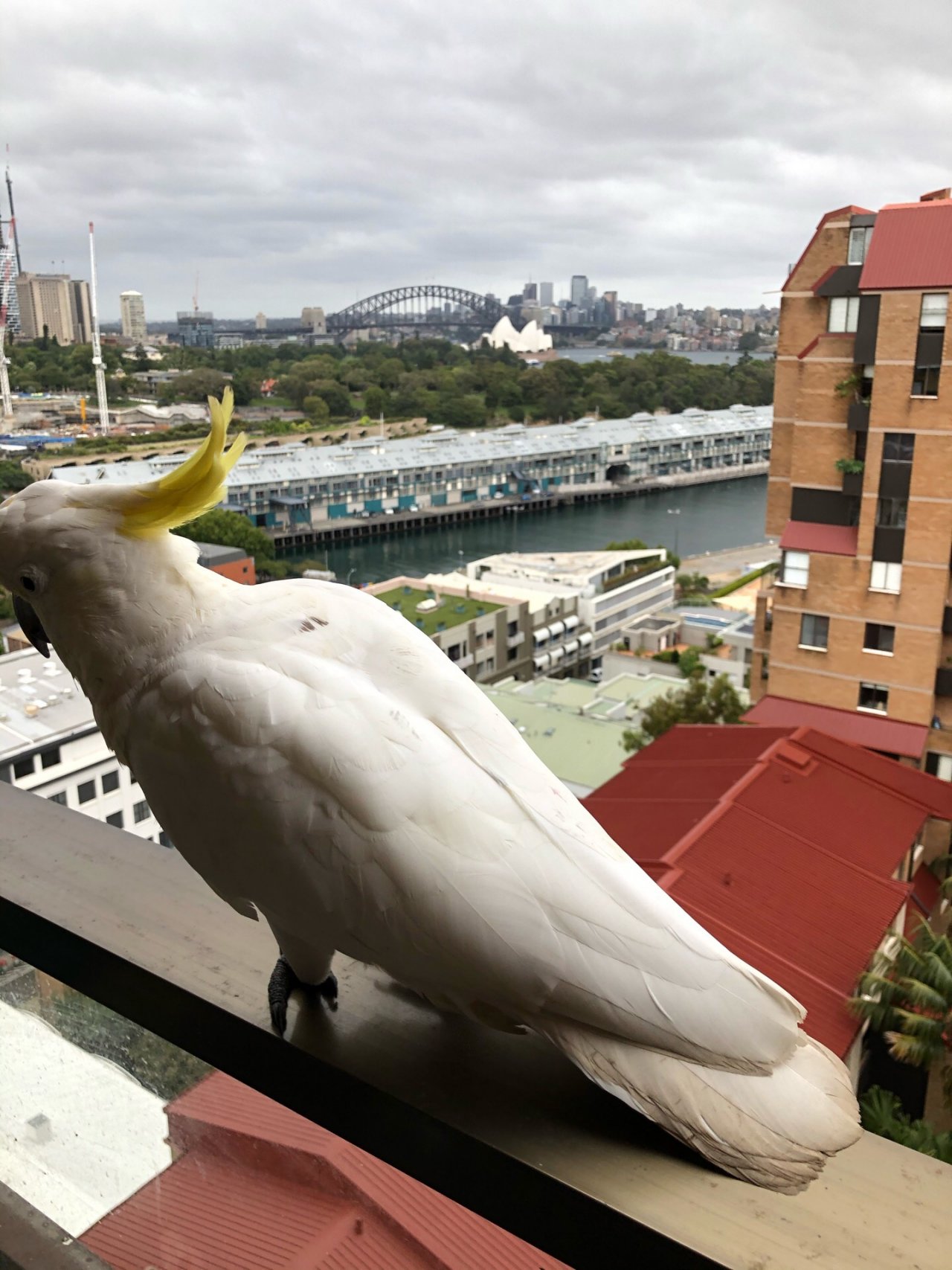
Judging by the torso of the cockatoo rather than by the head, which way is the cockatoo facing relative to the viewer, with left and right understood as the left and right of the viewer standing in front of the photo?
facing to the left of the viewer

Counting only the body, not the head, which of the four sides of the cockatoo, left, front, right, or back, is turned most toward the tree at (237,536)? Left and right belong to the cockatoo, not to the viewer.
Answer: right

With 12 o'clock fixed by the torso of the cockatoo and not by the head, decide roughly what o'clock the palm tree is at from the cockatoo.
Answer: The palm tree is roughly at 4 o'clock from the cockatoo.

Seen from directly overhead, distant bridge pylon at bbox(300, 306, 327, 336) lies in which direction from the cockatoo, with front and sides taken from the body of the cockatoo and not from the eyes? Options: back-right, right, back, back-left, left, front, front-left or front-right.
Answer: right

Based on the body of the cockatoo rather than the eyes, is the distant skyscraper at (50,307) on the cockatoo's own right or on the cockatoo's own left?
on the cockatoo's own right

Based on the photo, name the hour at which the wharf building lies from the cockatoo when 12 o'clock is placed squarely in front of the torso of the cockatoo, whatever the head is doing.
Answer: The wharf building is roughly at 3 o'clock from the cockatoo.

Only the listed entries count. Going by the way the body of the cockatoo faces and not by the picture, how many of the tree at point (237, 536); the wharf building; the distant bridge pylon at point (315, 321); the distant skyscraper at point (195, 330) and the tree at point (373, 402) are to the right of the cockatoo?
5

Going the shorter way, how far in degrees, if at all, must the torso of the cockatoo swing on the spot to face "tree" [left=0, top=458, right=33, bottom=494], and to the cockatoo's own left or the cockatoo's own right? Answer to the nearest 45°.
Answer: approximately 45° to the cockatoo's own right

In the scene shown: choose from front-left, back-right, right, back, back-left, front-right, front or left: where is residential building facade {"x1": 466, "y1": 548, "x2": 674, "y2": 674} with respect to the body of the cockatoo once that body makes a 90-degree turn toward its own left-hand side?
back
